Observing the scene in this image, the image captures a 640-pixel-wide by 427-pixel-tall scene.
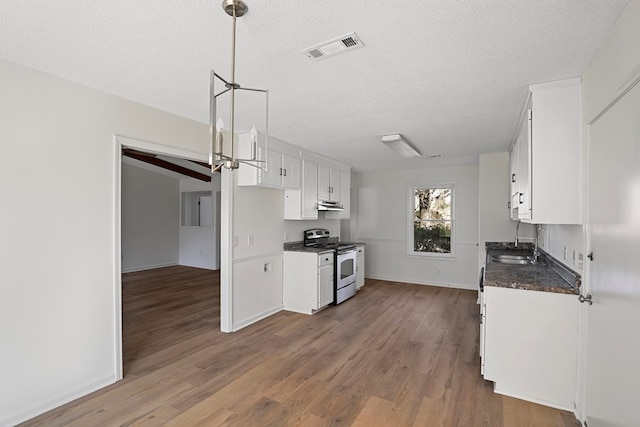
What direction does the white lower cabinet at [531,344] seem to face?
to the viewer's left

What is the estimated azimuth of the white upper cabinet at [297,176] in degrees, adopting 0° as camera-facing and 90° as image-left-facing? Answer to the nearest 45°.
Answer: approximately 315°

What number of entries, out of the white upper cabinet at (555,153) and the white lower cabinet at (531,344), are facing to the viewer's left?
2

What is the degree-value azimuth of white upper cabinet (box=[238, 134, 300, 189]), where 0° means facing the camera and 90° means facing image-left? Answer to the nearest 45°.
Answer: approximately 315°

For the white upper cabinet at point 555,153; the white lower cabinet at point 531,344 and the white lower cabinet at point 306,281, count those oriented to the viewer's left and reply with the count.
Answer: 2

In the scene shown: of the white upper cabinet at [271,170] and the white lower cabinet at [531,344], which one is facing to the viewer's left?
the white lower cabinet

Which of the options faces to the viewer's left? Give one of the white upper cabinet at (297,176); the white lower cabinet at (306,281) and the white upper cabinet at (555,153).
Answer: the white upper cabinet at (555,153)

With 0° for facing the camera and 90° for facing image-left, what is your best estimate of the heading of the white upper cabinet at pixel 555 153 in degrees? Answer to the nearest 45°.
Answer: approximately 90°
